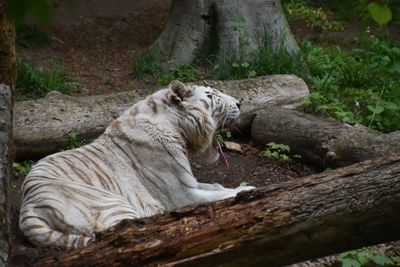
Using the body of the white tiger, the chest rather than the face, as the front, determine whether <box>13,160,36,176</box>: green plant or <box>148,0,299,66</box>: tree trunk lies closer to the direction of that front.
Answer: the tree trunk

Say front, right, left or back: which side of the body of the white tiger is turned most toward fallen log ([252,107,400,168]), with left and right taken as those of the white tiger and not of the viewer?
front

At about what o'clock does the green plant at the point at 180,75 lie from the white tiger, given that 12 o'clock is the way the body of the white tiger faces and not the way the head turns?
The green plant is roughly at 11 o'clock from the white tiger.

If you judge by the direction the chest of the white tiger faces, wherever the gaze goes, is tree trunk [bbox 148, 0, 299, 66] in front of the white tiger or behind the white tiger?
in front

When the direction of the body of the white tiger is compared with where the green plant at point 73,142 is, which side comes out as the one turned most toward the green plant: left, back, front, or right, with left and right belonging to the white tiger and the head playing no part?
left

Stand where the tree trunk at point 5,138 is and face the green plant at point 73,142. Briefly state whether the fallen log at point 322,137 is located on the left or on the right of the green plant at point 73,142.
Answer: right

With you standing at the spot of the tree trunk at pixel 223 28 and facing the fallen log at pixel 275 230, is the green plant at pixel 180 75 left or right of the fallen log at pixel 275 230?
right

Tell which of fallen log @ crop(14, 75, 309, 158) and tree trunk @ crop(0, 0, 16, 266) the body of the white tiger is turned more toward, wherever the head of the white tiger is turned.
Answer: the fallen log

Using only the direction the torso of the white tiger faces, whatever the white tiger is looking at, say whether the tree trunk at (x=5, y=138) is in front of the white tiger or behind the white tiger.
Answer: behind

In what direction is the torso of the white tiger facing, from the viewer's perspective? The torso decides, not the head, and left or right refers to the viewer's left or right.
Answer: facing away from the viewer and to the right of the viewer

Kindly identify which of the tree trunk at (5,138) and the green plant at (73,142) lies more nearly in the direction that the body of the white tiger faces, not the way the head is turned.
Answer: the green plant
